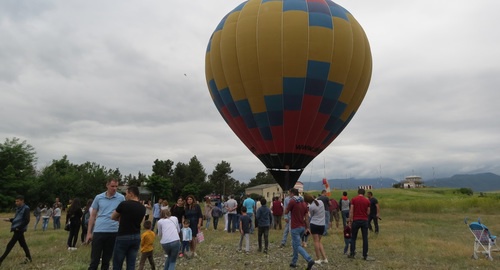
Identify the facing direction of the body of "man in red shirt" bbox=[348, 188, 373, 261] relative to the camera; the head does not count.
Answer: away from the camera

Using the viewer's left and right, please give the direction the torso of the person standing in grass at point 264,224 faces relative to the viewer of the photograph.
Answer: facing away from the viewer

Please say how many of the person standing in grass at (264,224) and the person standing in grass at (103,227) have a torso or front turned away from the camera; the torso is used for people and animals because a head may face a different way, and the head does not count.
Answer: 1

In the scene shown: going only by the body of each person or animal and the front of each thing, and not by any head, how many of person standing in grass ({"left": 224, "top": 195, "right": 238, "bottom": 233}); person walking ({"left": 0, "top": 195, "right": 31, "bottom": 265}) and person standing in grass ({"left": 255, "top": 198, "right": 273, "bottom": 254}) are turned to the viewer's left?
1

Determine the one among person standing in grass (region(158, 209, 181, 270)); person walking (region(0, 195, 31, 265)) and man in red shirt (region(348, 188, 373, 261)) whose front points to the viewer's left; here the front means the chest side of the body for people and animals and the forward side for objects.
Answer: the person walking

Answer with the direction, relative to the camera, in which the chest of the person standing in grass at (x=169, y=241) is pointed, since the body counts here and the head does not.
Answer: away from the camera

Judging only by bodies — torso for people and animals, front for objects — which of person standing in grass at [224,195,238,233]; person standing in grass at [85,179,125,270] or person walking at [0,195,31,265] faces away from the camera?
person standing in grass at [224,195,238,233]

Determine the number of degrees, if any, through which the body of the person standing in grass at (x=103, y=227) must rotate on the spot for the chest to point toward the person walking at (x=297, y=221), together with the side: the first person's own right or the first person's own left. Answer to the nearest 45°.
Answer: approximately 45° to the first person's own left

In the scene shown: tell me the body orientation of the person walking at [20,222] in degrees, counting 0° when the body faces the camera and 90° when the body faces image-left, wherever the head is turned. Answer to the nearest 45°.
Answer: approximately 90°

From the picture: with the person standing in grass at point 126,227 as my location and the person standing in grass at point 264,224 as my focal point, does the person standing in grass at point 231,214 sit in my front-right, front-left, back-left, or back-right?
front-left

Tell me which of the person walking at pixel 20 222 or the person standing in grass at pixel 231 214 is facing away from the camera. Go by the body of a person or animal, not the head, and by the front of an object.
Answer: the person standing in grass

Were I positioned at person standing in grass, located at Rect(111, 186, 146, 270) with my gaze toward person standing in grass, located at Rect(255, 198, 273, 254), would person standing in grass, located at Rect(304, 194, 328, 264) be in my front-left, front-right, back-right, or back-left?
front-right

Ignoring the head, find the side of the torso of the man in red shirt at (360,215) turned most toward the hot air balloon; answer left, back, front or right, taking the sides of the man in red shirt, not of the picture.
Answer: front
